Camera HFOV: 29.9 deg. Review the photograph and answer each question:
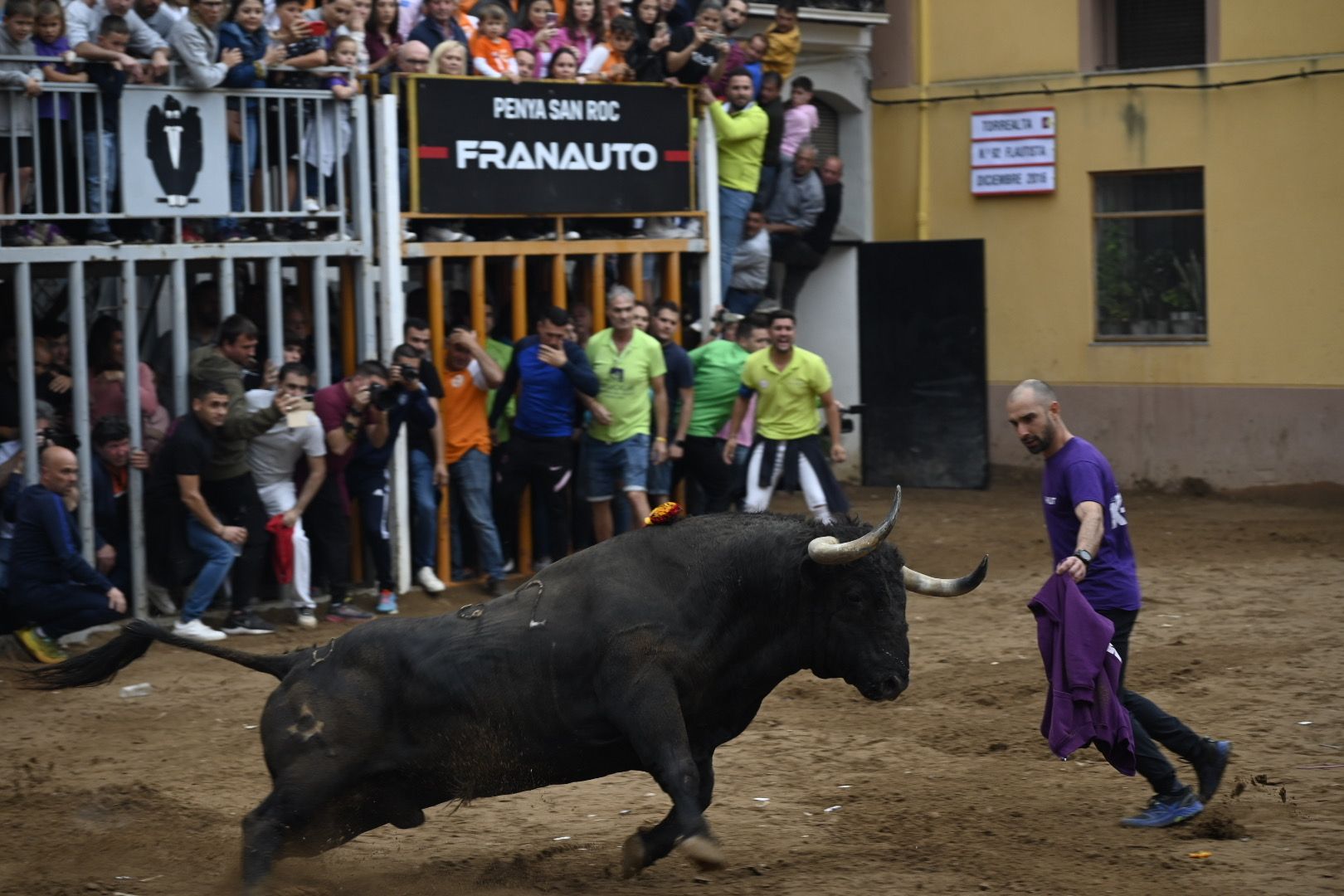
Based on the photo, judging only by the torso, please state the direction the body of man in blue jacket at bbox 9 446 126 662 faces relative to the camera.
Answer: to the viewer's right

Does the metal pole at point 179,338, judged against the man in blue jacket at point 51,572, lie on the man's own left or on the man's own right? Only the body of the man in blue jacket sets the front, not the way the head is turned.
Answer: on the man's own left

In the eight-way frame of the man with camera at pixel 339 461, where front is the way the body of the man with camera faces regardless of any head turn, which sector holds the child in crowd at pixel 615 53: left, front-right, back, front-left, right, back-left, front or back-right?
front-left

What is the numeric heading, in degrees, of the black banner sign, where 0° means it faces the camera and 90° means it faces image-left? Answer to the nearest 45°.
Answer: approximately 0°

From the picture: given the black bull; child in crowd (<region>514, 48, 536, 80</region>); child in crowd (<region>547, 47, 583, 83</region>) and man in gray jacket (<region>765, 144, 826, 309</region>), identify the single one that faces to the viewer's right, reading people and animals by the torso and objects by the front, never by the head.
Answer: the black bull

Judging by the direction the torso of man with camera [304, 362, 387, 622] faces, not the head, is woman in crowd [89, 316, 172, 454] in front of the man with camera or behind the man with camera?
behind

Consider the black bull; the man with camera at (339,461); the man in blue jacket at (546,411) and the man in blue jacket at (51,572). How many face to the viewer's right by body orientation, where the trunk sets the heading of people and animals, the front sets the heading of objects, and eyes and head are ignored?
3

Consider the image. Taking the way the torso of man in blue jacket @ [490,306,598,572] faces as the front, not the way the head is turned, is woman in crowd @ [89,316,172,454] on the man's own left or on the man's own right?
on the man's own right

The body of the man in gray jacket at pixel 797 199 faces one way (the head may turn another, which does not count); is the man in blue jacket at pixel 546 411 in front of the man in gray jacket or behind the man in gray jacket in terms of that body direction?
in front
